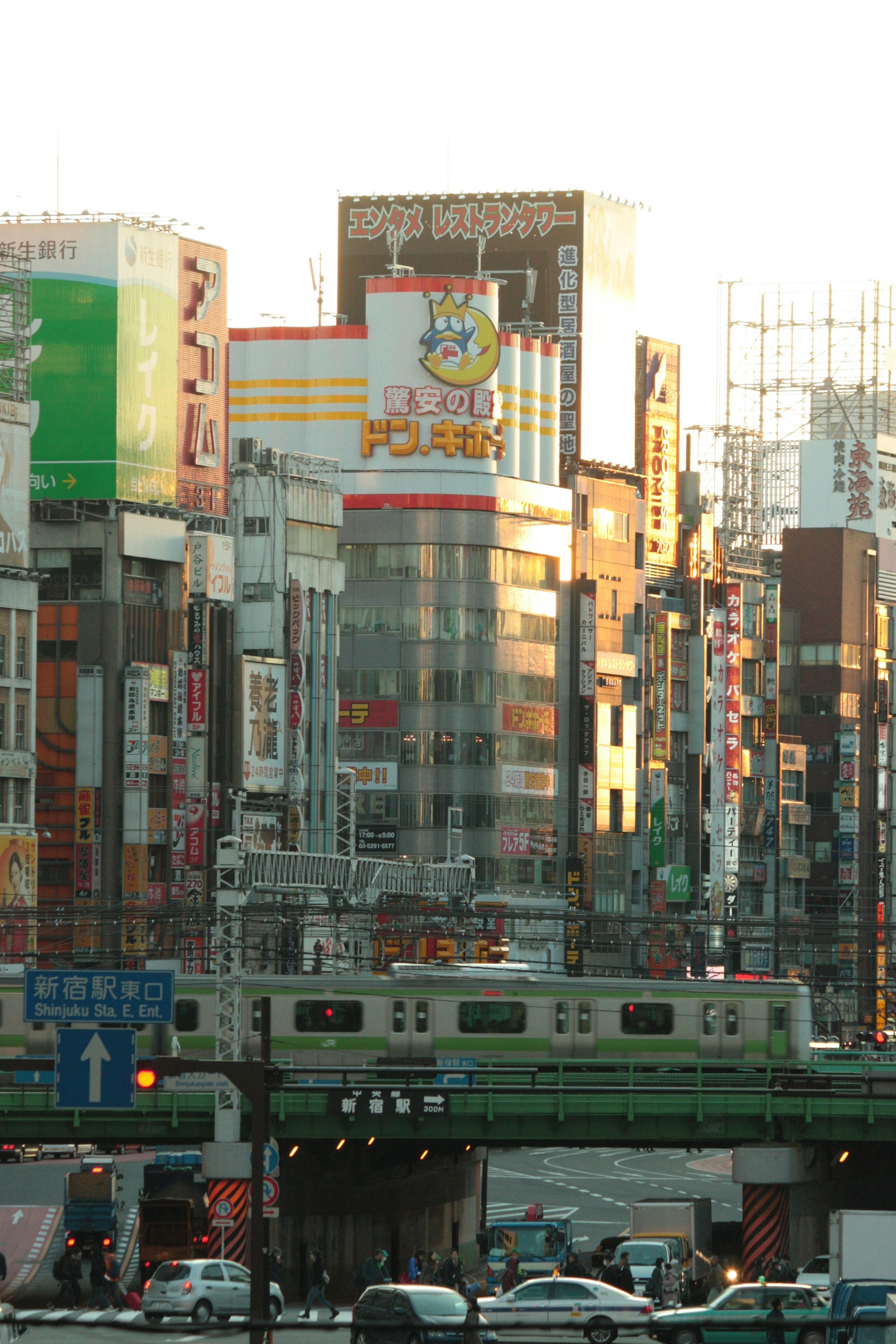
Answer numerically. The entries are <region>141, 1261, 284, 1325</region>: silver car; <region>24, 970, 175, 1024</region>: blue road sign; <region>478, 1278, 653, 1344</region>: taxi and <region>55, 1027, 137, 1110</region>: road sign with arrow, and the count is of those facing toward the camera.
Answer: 2

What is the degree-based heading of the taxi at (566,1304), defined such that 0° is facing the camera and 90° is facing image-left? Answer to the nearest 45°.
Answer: approximately 90°

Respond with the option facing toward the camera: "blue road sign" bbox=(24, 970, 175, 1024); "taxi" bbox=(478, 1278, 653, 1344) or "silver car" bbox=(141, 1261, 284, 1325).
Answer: the blue road sign

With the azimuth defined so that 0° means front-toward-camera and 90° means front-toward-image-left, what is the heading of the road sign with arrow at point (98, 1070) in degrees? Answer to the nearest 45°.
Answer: approximately 0°
